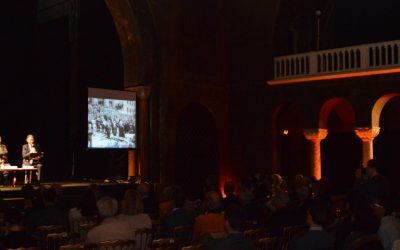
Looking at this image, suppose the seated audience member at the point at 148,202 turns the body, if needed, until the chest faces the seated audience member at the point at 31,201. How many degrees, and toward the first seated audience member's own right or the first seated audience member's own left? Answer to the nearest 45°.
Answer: approximately 45° to the first seated audience member's own left

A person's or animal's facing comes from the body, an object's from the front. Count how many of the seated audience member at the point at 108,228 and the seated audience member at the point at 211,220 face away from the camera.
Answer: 2

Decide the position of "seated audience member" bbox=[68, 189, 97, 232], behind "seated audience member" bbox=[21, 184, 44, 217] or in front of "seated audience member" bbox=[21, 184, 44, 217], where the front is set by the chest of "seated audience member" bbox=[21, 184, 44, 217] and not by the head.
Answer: behind

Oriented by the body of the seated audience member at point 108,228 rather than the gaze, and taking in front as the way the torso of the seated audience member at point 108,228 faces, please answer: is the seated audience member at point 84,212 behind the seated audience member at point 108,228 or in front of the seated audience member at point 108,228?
in front

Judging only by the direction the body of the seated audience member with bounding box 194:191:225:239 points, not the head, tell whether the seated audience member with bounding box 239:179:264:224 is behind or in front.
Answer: in front

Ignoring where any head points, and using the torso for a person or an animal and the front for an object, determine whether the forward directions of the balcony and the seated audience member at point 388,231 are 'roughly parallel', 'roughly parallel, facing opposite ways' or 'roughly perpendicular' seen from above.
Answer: roughly perpendicular

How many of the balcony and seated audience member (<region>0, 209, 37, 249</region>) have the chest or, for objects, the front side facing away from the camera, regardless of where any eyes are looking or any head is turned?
1

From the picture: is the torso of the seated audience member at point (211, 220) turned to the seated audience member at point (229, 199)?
yes

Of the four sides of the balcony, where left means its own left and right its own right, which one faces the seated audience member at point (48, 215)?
front

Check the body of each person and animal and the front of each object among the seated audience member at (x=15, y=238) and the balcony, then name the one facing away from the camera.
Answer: the seated audience member

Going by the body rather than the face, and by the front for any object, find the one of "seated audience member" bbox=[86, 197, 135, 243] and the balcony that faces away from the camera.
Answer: the seated audience member

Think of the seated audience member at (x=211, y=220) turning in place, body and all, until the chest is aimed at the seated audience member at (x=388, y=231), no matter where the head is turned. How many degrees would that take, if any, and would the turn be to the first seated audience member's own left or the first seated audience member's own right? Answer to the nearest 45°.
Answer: approximately 135° to the first seated audience member's own right

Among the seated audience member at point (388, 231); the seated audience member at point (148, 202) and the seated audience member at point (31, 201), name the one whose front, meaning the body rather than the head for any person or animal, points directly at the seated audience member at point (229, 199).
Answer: the seated audience member at point (388, 231)

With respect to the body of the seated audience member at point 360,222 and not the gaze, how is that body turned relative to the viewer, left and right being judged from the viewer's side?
facing away from the viewer and to the left of the viewer

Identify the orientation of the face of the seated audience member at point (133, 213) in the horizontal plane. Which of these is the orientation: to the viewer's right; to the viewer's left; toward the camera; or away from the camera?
away from the camera

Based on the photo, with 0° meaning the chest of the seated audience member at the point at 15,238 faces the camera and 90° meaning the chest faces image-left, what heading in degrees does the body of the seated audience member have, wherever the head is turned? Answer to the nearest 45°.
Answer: approximately 180°

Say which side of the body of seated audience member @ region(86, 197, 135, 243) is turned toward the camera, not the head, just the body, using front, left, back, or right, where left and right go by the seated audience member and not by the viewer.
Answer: back

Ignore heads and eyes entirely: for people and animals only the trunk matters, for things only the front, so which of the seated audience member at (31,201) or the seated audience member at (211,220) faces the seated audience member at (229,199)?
the seated audience member at (211,220)
